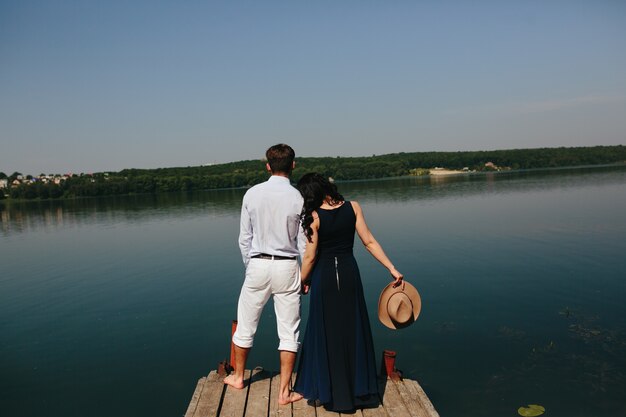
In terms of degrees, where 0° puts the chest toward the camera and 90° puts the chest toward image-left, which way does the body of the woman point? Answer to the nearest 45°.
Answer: approximately 180°

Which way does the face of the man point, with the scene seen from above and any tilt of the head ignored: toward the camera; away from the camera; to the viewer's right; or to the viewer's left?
away from the camera

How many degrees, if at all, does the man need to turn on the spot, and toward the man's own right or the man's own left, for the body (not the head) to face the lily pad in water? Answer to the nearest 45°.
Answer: approximately 90° to the man's own right

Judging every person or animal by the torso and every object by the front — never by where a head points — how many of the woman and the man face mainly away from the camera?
2

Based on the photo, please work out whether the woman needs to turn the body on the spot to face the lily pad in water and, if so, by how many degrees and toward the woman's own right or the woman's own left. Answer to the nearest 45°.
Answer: approximately 45° to the woman's own right

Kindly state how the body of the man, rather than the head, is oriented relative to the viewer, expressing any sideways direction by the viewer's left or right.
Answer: facing away from the viewer
